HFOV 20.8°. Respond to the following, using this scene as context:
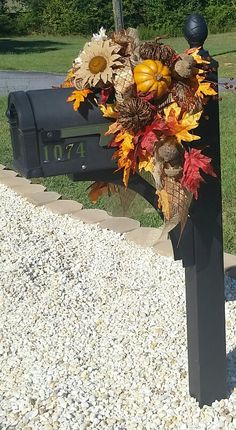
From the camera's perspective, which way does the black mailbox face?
to the viewer's left
